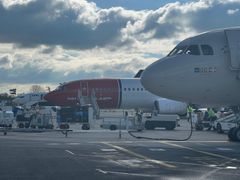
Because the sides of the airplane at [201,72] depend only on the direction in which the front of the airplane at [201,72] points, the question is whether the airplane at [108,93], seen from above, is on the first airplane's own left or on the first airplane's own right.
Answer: on the first airplane's own right

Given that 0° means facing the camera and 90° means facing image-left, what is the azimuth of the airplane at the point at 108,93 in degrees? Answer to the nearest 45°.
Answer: approximately 90°

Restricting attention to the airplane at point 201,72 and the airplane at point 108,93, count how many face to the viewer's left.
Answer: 2

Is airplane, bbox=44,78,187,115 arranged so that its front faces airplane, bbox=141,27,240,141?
no

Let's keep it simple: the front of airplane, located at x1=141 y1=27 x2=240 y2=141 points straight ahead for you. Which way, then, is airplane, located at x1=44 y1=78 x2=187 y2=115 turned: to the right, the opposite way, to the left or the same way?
the same way

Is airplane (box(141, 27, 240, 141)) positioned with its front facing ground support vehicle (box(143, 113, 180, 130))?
no

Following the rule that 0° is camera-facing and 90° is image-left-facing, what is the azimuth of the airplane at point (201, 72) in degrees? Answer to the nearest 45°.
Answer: approximately 90°

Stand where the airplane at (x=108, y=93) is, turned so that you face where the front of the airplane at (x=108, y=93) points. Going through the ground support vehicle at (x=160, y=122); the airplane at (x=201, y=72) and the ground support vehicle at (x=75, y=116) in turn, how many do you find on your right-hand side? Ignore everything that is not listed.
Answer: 0

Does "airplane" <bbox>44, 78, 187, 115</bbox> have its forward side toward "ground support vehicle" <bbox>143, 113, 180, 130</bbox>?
no

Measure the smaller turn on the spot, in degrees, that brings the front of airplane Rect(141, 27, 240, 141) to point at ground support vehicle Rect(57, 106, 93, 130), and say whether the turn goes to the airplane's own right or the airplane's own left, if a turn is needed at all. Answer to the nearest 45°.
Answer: approximately 45° to the airplane's own right

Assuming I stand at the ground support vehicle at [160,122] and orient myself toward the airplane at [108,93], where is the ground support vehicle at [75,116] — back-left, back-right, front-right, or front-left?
front-left

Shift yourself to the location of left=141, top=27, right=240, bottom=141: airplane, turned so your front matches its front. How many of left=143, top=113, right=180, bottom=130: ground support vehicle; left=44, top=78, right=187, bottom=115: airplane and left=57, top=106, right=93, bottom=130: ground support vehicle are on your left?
0
